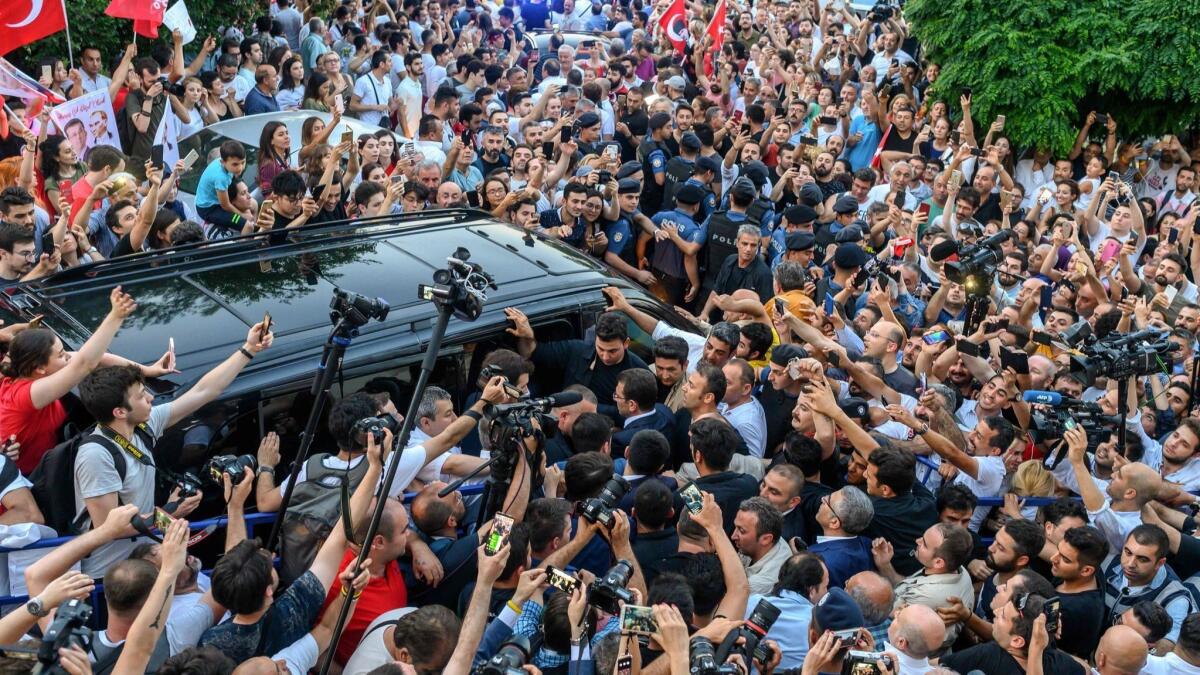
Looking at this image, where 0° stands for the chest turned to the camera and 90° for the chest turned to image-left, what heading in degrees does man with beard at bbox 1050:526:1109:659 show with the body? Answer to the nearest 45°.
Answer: approximately 90°

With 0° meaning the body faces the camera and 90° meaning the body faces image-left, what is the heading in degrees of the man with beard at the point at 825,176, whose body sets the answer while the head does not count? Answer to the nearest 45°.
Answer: approximately 45°

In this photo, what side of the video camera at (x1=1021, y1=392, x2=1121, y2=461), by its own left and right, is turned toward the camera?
left

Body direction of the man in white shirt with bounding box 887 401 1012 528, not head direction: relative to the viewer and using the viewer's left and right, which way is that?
facing to the left of the viewer

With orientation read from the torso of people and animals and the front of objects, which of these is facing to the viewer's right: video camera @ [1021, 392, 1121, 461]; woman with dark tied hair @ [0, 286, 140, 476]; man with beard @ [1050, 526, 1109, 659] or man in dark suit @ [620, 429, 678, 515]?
the woman with dark tied hair

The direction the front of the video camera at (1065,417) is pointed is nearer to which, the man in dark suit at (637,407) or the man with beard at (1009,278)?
the man in dark suit

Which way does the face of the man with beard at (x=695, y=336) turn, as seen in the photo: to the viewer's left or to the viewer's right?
to the viewer's left

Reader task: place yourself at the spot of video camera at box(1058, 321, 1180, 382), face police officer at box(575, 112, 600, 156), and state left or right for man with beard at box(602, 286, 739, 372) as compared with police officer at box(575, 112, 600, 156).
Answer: left

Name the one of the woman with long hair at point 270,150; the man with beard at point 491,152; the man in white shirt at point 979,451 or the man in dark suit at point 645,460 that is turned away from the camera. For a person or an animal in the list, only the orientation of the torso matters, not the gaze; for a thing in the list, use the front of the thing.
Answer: the man in dark suit

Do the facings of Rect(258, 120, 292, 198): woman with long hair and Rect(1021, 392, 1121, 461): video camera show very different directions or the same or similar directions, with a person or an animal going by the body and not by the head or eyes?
very different directions

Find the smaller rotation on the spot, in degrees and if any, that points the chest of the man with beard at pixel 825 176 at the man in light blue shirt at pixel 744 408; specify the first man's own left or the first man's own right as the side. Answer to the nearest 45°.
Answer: approximately 45° to the first man's own left
